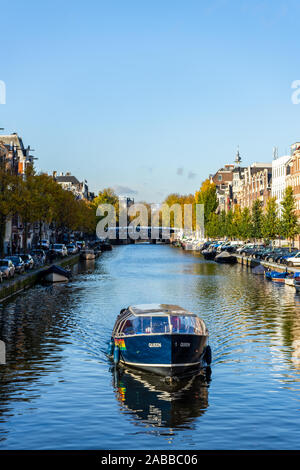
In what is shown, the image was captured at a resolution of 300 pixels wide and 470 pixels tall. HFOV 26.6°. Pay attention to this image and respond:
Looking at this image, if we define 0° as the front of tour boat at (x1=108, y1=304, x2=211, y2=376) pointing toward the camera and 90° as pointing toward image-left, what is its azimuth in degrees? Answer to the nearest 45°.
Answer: approximately 0°
